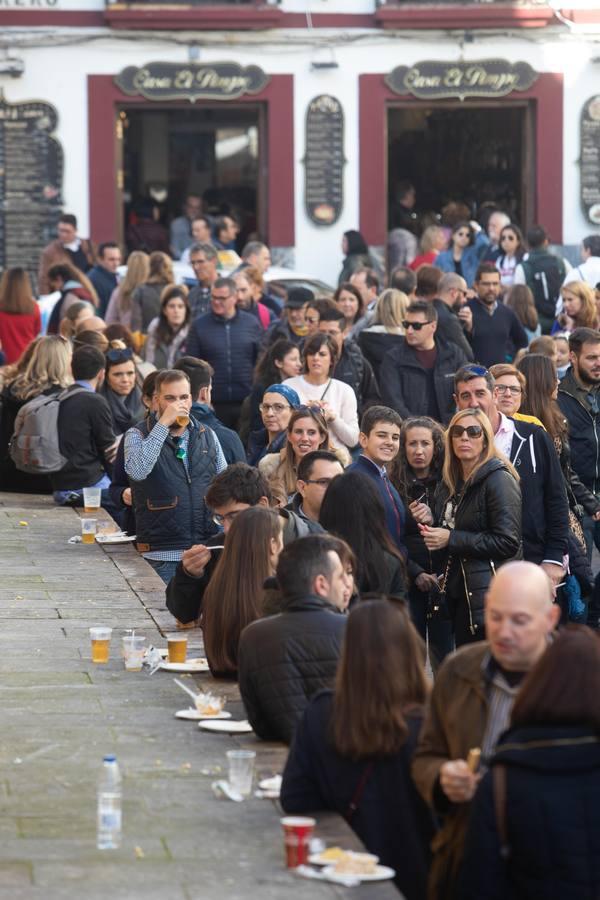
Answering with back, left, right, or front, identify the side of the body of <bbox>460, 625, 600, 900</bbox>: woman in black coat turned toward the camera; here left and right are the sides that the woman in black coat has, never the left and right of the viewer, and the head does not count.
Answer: back

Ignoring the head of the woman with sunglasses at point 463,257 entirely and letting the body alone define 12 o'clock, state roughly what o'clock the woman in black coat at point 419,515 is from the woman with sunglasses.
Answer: The woman in black coat is roughly at 12 o'clock from the woman with sunglasses.

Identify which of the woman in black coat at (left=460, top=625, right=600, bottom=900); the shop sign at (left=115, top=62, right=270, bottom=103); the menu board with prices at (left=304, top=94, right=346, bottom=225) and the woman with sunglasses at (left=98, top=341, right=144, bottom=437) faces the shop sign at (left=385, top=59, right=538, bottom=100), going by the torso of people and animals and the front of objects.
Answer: the woman in black coat

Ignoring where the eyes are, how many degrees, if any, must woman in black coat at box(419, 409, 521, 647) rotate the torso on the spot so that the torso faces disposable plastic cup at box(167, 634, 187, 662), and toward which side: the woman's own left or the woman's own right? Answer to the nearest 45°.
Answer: approximately 45° to the woman's own right

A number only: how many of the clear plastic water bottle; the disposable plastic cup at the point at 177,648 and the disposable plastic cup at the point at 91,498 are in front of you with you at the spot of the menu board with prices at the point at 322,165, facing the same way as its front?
3

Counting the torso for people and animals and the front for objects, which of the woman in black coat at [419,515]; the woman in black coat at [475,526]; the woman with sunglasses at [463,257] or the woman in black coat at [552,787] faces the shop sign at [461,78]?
the woman in black coat at [552,787]

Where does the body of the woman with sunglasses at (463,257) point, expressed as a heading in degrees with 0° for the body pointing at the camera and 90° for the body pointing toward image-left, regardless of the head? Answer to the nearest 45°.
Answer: approximately 0°

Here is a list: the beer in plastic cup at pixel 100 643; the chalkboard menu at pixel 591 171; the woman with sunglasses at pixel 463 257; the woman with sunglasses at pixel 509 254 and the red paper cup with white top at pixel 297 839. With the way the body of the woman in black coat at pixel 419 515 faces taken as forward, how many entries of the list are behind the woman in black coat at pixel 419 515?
3

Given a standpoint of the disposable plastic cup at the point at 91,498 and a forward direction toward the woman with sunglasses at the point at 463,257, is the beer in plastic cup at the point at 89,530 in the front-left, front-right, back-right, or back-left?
back-right
